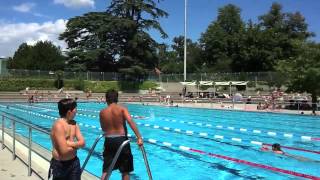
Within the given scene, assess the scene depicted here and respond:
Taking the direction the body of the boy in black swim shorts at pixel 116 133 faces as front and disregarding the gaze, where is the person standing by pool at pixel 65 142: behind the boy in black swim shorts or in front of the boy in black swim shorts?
behind

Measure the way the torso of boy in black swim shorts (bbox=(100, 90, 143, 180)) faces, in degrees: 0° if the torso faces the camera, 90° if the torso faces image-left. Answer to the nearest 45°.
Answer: approximately 180°
